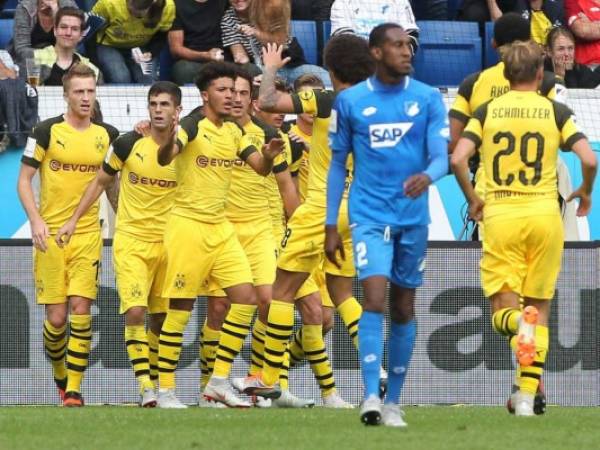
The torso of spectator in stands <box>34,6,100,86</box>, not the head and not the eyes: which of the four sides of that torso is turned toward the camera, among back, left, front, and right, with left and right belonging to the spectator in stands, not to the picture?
front

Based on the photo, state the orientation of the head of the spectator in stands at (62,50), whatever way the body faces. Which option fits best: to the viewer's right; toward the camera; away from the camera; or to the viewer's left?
toward the camera

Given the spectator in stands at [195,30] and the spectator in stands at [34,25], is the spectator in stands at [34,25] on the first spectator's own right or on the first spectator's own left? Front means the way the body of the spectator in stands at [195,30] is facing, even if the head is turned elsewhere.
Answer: on the first spectator's own right

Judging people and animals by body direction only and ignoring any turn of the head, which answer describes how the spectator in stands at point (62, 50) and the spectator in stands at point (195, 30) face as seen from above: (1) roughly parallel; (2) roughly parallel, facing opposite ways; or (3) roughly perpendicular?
roughly parallel

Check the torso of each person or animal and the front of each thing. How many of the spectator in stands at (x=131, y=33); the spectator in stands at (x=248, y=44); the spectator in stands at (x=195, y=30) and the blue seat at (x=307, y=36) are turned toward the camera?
4

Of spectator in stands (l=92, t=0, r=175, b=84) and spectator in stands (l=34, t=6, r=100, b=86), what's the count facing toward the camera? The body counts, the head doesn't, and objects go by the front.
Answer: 2

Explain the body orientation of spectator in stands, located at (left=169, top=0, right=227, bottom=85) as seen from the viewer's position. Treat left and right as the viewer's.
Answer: facing the viewer

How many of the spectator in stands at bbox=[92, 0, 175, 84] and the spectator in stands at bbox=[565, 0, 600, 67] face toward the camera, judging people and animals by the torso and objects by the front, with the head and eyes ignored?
2

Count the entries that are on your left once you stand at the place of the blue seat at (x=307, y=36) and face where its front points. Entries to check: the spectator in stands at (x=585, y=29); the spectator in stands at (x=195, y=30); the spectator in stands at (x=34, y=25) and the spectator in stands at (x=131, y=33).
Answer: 1

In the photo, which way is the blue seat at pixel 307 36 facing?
toward the camera

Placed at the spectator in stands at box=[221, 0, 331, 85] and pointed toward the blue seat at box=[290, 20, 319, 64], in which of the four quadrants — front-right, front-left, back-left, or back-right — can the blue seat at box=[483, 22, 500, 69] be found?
front-right
